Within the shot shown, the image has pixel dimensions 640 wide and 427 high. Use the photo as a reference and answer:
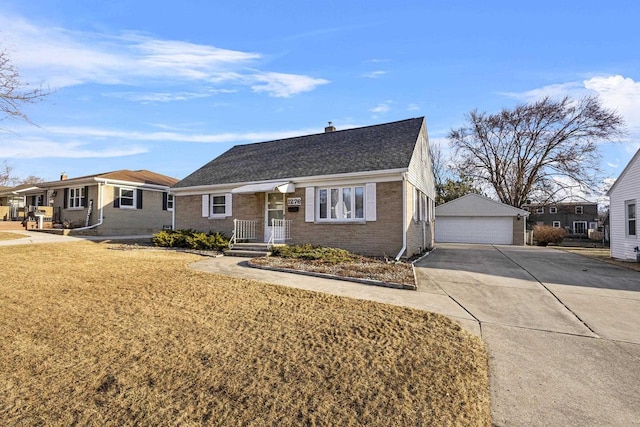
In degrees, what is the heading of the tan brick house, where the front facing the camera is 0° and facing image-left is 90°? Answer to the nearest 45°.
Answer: approximately 45°

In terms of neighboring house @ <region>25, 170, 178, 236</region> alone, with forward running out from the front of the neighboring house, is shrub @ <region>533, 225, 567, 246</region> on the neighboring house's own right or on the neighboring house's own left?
on the neighboring house's own left

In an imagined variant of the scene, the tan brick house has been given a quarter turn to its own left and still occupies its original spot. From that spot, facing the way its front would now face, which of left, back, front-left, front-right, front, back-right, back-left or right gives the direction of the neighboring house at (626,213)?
front-left

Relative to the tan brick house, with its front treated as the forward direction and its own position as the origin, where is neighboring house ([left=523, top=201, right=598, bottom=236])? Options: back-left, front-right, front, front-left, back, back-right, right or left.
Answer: back

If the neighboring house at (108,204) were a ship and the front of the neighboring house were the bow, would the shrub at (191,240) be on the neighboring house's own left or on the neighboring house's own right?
on the neighboring house's own left

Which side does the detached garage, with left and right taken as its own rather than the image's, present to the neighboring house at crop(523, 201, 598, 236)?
back

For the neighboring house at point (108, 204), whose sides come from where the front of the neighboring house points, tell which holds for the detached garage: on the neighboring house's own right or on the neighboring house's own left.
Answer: on the neighboring house's own left

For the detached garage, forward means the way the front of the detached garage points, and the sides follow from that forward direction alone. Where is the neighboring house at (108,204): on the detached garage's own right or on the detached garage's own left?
on the detached garage's own right
